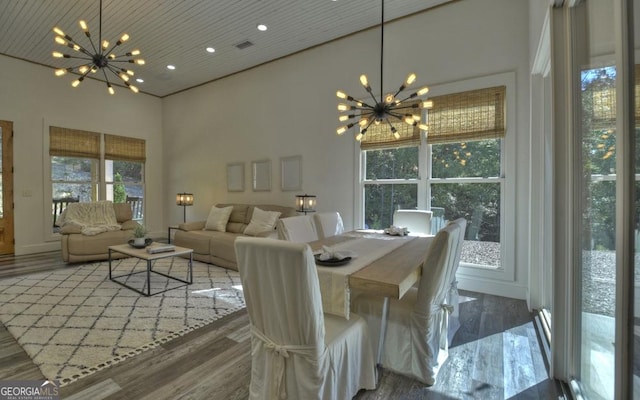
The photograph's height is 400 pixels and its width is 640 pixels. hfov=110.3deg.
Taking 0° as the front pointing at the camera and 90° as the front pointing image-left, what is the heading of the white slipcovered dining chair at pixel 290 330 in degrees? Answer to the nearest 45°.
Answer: approximately 225°

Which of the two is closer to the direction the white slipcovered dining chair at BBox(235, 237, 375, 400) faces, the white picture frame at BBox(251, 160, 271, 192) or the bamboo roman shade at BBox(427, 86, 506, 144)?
the bamboo roman shade

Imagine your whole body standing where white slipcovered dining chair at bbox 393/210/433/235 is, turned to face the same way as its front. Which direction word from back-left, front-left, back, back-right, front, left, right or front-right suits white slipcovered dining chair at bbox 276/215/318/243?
front-right

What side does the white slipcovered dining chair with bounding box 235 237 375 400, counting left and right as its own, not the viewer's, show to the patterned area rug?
left

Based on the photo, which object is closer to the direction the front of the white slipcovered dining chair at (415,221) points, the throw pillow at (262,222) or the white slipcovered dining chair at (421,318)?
the white slipcovered dining chair

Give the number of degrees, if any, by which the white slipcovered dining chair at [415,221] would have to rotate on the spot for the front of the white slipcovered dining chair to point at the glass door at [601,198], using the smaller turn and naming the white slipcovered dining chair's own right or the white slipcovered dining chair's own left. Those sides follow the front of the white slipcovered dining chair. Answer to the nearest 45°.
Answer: approximately 45° to the white slipcovered dining chair's own left

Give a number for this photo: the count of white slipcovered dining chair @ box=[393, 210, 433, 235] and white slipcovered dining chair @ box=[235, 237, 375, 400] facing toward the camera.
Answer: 1

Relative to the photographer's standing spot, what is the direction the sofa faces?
facing the viewer and to the left of the viewer

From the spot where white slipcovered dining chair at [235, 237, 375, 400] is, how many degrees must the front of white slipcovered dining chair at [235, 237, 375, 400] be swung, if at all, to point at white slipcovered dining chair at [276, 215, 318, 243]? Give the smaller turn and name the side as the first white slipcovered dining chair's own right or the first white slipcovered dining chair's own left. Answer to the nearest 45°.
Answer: approximately 45° to the first white slipcovered dining chair's own left

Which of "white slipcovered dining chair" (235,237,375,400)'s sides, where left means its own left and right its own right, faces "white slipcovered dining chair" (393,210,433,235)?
front

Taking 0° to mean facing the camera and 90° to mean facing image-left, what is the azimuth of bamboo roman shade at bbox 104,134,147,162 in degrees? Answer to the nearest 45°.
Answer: approximately 315°

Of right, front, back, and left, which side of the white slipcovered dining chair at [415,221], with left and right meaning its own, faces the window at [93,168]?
right

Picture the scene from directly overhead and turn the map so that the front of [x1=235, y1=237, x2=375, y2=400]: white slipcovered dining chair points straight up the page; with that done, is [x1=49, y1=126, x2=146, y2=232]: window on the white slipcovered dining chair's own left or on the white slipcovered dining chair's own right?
on the white slipcovered dining chair's own left

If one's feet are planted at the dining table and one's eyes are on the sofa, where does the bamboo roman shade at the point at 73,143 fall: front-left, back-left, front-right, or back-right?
front-left

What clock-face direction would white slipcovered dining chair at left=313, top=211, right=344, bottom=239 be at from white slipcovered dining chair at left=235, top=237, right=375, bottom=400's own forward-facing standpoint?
white slipcovered dining chair at left=313, top=211, right=344, bottom=239 is roughly at 11 o'clock from white slipcovered dining chair at left=235, top=237, right=375, bottom=400.

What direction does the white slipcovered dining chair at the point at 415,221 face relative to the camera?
toward the camera

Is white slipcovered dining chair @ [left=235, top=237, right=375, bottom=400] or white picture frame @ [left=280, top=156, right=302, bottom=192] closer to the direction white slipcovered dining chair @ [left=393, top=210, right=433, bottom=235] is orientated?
the white slipcovered dining chair

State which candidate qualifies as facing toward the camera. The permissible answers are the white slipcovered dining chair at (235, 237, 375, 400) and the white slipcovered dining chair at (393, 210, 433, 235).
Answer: the white slipcovered dining chair at (393, 210, 433, 235)
